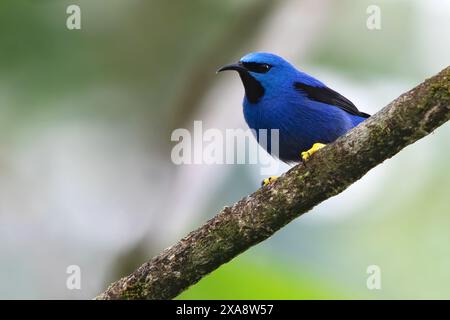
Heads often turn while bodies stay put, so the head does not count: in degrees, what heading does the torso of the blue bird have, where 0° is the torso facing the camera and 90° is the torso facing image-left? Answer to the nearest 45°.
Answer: approximately 90°
